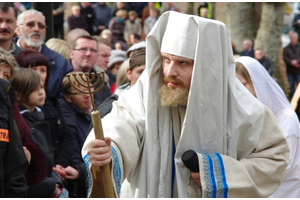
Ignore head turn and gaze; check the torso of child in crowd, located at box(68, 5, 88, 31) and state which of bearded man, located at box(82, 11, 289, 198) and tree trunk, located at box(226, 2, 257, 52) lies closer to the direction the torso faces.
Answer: the bearded man

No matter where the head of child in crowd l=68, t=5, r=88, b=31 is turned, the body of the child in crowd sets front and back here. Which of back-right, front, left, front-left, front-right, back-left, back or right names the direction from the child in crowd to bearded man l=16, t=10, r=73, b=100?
front

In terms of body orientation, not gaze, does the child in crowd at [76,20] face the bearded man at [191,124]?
yes

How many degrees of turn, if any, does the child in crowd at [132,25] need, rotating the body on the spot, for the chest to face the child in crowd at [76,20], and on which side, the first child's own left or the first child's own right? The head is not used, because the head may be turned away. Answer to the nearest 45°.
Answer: approximately 45° to the first child's own right

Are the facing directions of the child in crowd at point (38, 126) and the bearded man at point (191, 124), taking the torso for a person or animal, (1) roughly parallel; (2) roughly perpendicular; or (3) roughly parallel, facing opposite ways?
roughly perpendicular

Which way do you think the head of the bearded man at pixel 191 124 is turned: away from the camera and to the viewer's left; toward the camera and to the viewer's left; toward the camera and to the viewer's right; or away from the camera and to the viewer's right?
toward the camera and to the viewer's left

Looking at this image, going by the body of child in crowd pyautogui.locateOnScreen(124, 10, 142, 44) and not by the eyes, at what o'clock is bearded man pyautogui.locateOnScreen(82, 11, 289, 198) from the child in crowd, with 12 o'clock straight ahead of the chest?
The bearded man is roughly at 12 o'clock from the child in crowd.

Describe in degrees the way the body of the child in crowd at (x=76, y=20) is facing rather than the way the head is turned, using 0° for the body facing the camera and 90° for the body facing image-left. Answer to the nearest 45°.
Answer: approximately 0°

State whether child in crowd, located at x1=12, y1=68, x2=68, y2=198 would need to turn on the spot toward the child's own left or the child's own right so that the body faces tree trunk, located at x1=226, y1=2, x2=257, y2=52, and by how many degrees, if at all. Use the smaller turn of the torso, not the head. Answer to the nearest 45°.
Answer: approximately 90° to the child's own left

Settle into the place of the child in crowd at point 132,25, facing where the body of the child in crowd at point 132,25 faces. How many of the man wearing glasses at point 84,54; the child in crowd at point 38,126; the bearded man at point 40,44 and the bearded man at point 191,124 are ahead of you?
4

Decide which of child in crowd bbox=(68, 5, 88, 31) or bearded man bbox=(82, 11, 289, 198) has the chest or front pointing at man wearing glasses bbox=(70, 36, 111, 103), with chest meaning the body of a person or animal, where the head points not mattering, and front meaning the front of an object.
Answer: the child in crowd

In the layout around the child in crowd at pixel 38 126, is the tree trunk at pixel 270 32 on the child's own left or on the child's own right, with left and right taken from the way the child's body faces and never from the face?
on the child's own left

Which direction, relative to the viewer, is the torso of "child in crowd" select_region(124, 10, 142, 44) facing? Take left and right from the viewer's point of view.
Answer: facing the viewer

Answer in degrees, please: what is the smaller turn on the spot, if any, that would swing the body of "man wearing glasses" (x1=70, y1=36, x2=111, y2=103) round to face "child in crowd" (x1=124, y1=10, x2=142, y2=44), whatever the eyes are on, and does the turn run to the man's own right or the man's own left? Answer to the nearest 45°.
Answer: approximately 135° to the man's own left
